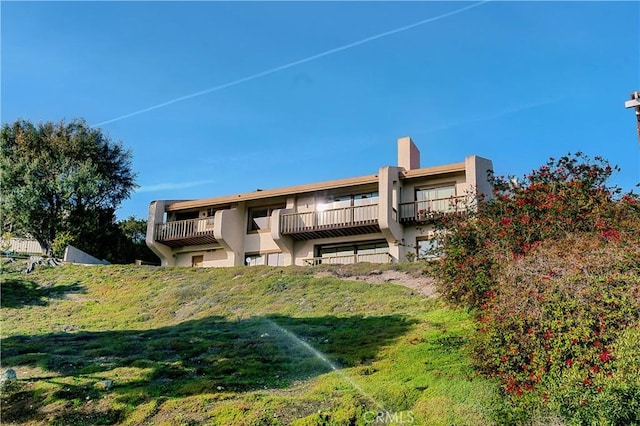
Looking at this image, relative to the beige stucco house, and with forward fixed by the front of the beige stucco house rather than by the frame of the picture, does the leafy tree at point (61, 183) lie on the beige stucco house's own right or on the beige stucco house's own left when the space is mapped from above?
on the beige stucco house's own right

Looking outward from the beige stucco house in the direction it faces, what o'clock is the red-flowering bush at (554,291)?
The red-flowering bush is roughly at 10 o'clock from the beige stucco house.

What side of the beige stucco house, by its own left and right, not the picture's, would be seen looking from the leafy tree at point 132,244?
right

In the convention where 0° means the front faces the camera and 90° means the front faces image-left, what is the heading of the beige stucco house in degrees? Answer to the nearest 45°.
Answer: approximately 45°

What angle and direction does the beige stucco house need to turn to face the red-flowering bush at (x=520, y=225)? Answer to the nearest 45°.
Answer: approximately 45° to its left

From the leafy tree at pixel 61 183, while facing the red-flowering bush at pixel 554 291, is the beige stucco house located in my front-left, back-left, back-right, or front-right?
front-left
